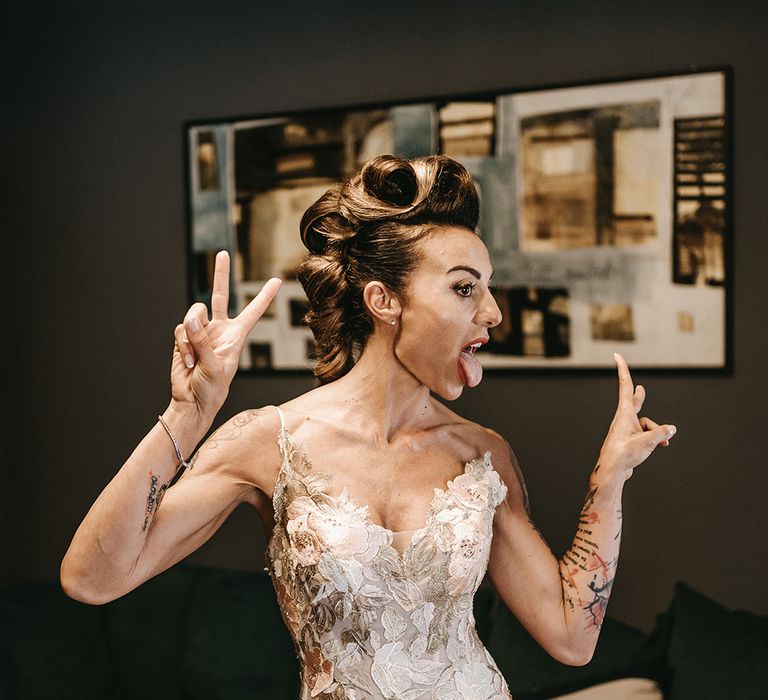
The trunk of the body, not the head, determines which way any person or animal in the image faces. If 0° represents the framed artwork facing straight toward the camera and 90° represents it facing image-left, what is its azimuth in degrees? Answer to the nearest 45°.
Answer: approximately 45°

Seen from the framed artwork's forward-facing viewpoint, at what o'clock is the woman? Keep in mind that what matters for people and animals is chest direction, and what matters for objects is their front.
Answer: The woman is roughly at 11 o'clock from the framed artwork.
